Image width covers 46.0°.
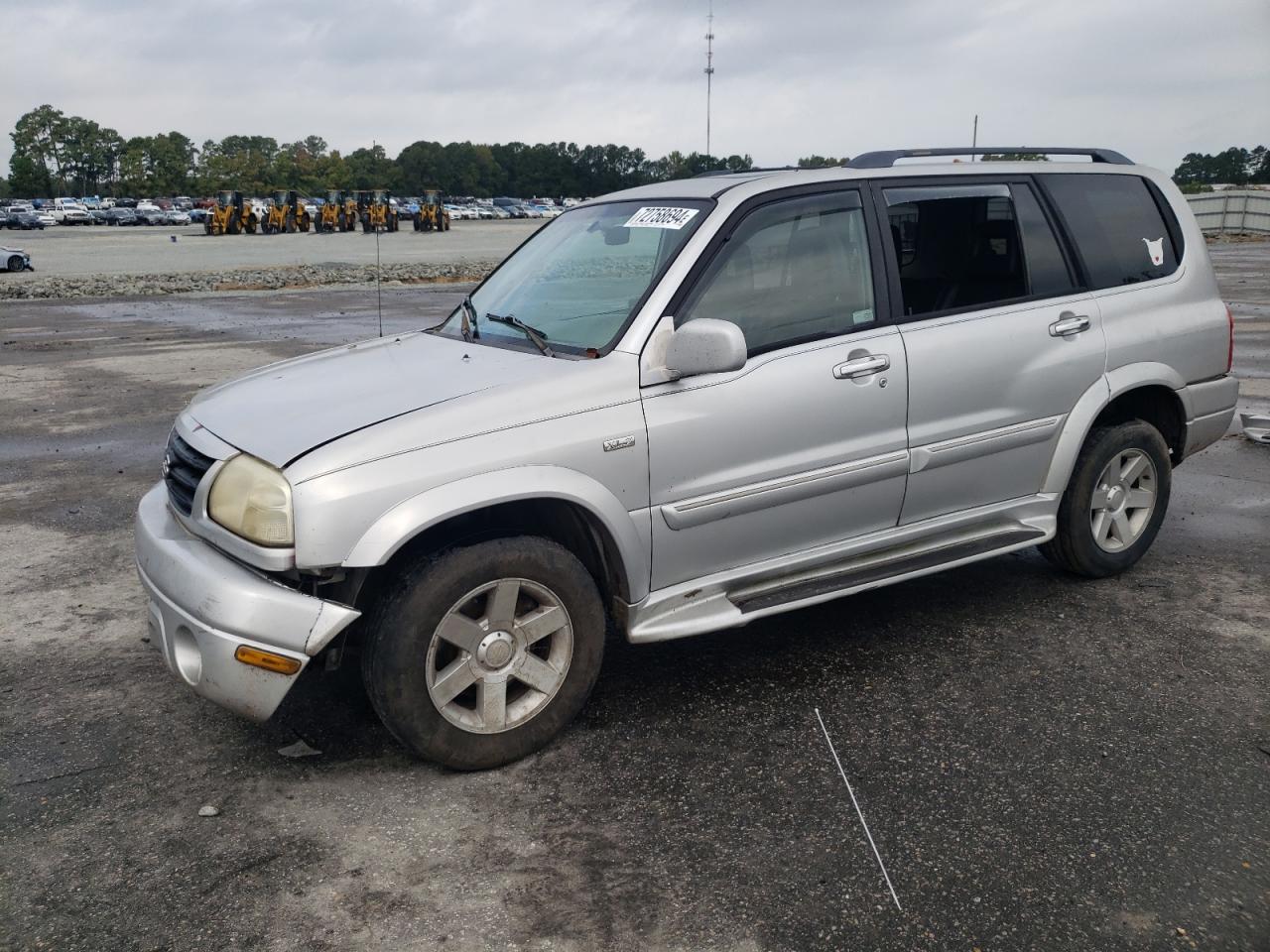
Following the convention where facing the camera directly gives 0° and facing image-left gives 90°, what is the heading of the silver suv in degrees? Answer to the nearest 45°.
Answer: approximately 45°

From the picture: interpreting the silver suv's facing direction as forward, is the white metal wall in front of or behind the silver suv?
behind

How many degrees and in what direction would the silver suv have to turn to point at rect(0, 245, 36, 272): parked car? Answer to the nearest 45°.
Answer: approximately 90° to its right
